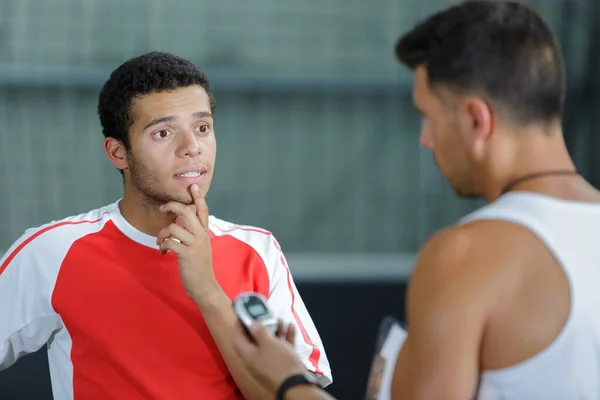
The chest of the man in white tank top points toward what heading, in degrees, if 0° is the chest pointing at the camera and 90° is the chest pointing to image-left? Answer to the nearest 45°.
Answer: approximately 135°

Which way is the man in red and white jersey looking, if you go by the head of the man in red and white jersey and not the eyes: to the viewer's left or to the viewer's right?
to the viewer's right

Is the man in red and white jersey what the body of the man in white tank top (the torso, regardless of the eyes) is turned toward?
yes
